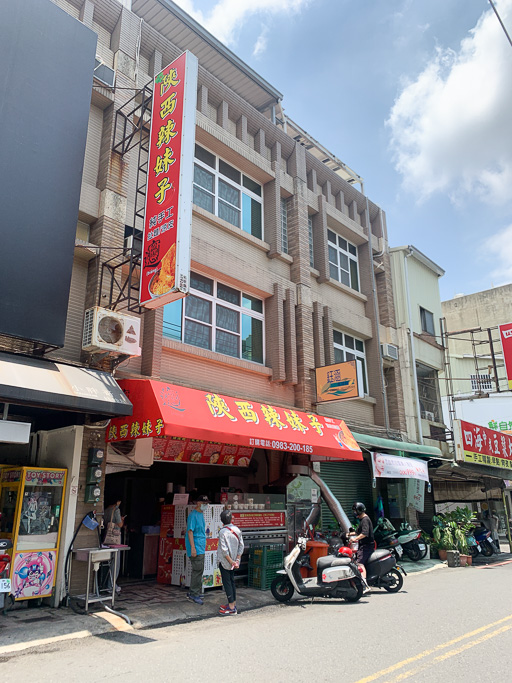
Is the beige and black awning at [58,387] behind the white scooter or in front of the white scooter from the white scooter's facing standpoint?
in front

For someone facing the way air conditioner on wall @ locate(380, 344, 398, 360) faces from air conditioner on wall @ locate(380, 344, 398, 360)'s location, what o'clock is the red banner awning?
The red banner awning is roughly at 2 o'clock from the air conditioner on wall.

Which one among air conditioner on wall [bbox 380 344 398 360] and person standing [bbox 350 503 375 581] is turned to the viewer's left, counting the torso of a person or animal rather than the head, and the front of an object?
the person standing

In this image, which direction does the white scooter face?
to the viewer's left

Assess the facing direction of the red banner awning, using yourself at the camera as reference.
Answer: facing the viewer and to the right of the viewer

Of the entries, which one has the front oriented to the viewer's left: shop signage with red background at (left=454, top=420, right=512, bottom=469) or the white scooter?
the white scooter

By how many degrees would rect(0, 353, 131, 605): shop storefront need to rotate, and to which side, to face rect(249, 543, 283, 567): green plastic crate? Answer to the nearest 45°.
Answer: approximately 90° to its left

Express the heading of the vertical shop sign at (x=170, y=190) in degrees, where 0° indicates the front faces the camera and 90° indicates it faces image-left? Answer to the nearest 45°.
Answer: approximately 45°

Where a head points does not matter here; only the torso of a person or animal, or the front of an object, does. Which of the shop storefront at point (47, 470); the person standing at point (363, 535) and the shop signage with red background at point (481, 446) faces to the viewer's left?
the person standing

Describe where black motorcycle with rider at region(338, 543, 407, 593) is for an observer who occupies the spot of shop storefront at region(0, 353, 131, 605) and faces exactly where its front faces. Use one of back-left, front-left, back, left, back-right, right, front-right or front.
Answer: front-left

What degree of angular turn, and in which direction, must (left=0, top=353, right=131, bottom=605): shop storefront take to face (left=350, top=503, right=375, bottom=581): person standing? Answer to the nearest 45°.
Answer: approximately 45° to its left

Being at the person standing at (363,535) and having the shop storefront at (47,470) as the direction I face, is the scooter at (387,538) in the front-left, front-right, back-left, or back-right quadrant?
back-right

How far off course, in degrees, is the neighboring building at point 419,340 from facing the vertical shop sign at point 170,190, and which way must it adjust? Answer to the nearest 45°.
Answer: approximately 45° to its right

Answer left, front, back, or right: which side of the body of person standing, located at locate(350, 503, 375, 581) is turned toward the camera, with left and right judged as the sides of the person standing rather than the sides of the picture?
left
